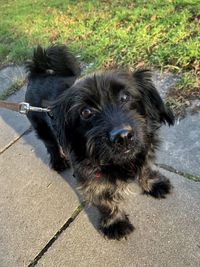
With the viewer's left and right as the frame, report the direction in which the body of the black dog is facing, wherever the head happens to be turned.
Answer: facing the viewer and to the right of the viewer
